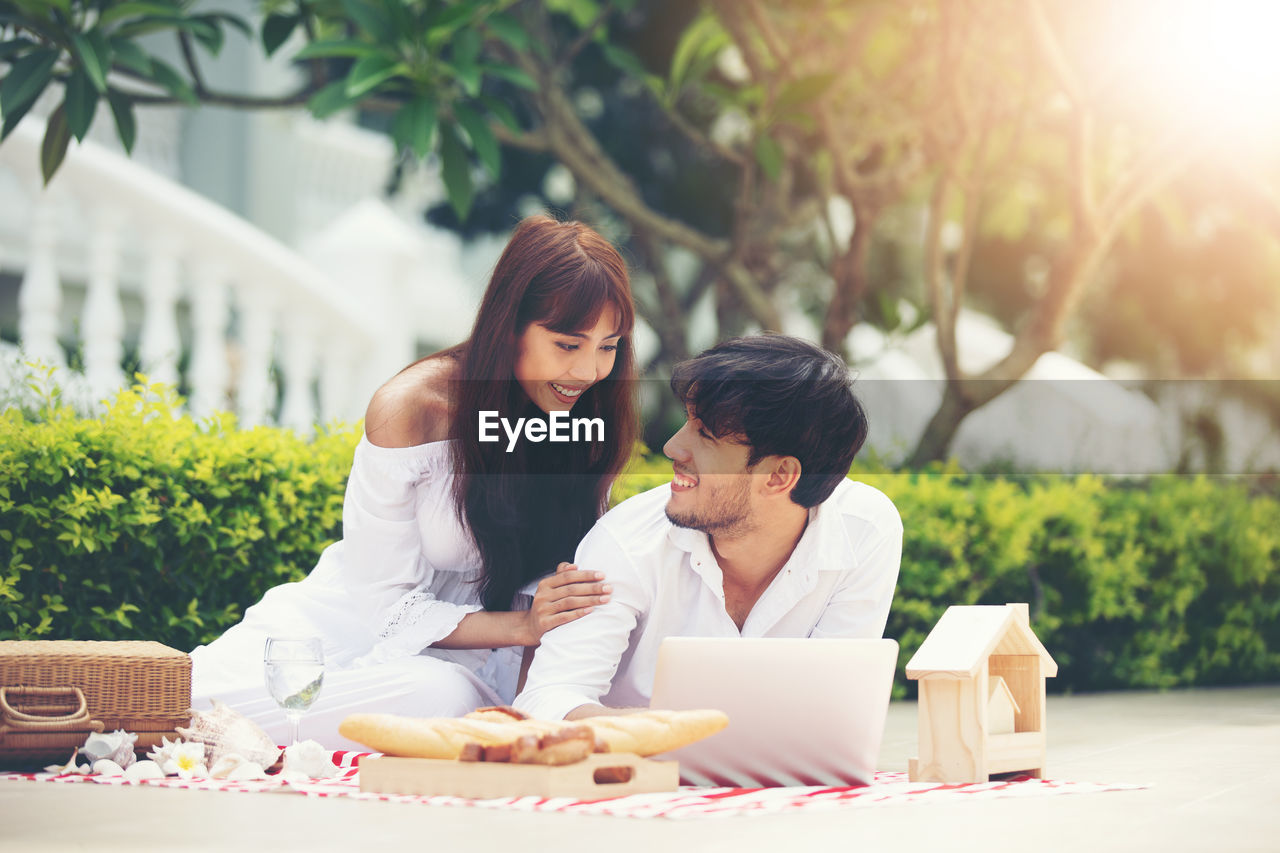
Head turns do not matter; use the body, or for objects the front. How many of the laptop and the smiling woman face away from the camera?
1

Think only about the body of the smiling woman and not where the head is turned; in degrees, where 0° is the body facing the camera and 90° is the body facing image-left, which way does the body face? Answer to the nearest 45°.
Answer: approximately 315°

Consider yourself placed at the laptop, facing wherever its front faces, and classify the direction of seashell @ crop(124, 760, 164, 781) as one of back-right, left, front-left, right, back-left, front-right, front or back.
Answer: left

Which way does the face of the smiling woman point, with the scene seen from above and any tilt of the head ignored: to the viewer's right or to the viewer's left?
to the viewer's right

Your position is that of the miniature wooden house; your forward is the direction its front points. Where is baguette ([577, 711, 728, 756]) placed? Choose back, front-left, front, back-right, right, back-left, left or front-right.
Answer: right

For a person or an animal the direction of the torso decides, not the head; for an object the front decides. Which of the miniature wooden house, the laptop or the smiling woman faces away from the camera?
the laptop

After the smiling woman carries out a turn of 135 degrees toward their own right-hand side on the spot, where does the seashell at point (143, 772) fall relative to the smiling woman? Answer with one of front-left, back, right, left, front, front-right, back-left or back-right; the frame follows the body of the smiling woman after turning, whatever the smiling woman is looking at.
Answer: front-left

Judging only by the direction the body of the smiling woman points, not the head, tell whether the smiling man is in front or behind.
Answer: in front

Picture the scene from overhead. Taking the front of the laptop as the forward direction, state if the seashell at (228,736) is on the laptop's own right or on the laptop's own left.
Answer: on the laptop's own left

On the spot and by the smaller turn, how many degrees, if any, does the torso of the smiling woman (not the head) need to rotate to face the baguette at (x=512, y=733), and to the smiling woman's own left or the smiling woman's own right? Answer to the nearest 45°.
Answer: approximately 45° to the smiling woman's own right

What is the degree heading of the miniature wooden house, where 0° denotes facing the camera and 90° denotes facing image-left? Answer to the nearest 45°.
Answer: approximately 315°

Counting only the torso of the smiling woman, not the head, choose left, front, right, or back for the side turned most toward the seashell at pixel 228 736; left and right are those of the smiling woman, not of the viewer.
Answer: right

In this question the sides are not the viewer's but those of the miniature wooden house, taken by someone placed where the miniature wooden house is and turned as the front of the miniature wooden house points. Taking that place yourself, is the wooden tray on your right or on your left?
on your right

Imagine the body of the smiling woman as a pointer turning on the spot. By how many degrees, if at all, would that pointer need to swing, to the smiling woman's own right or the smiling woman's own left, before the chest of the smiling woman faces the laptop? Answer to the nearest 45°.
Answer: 0° — they already face it

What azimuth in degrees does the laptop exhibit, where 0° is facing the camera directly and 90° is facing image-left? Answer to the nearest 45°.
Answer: approximately 180°
